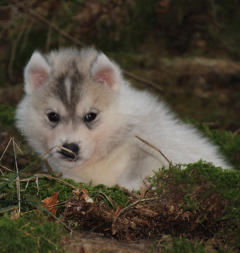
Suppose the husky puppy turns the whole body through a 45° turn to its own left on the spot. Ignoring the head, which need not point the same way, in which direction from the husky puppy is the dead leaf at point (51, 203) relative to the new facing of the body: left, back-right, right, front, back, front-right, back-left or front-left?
front

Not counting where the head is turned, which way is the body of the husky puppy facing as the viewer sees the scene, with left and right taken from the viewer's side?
facing the viewer and to the left of the viewer
